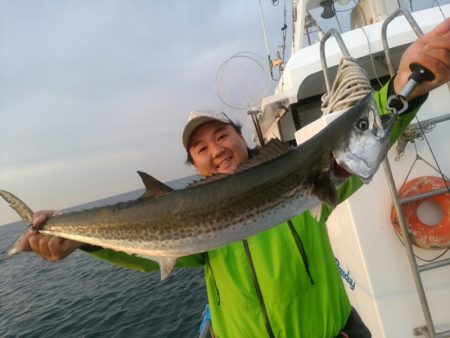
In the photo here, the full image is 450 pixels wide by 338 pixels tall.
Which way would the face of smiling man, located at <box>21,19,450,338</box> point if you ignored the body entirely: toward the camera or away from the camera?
toward the camera

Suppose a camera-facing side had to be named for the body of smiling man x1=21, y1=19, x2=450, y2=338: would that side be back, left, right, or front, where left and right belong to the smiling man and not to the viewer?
front
